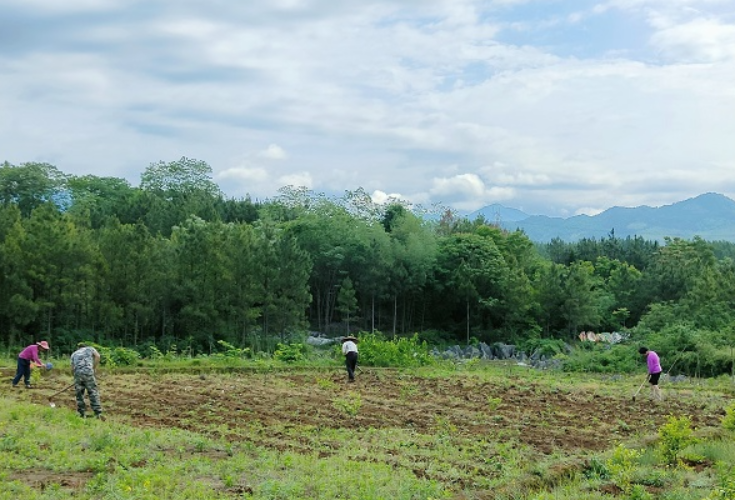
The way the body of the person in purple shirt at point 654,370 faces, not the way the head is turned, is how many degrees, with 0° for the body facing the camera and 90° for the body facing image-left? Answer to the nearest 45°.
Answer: approximately 90°

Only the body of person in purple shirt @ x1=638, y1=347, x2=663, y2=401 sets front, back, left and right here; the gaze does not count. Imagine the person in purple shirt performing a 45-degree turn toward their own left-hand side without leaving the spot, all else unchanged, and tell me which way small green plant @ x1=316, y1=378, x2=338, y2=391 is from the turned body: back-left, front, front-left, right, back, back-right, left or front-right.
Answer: front-right

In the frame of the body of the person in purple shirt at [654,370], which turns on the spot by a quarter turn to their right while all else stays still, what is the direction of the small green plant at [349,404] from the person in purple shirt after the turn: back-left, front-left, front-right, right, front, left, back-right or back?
back-left

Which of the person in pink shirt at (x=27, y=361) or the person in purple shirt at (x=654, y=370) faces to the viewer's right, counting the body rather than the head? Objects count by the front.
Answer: the person in pink shirt

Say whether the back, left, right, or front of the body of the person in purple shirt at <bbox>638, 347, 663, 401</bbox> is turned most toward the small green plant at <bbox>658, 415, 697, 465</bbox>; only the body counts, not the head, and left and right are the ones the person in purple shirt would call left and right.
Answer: left

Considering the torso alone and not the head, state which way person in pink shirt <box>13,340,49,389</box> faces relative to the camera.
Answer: to the viewer's right

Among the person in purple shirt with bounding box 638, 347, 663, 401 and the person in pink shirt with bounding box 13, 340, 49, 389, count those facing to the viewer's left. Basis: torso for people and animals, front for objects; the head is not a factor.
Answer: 1

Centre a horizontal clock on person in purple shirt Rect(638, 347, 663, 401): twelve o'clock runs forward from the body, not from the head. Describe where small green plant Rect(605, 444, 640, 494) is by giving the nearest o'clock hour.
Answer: The small green plant is roughly at 9 o'clock from the person in purple shirt.

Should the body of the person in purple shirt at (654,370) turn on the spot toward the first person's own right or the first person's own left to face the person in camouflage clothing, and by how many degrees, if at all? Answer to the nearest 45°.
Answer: approximately 45° to the first person's own left

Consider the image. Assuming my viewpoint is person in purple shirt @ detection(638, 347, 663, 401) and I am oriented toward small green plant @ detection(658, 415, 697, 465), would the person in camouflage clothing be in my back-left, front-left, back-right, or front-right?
front-right

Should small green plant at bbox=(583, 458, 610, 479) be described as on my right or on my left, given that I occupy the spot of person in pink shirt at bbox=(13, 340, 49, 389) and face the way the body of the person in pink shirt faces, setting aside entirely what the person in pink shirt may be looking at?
on my right

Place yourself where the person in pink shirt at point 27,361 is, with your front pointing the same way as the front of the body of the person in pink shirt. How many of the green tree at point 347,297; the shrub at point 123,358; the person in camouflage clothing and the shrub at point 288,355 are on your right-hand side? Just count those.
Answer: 1

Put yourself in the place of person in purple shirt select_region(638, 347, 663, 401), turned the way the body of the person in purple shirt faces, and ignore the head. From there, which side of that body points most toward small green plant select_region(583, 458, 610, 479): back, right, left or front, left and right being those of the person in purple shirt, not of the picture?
left

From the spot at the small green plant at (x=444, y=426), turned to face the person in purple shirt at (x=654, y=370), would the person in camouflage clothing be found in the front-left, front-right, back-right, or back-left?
back-left

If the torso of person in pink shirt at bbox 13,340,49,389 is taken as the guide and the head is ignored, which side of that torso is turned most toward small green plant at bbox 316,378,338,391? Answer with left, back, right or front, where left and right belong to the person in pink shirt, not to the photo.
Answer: front

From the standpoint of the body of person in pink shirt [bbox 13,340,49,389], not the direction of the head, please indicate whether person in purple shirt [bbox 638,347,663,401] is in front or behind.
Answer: in front
